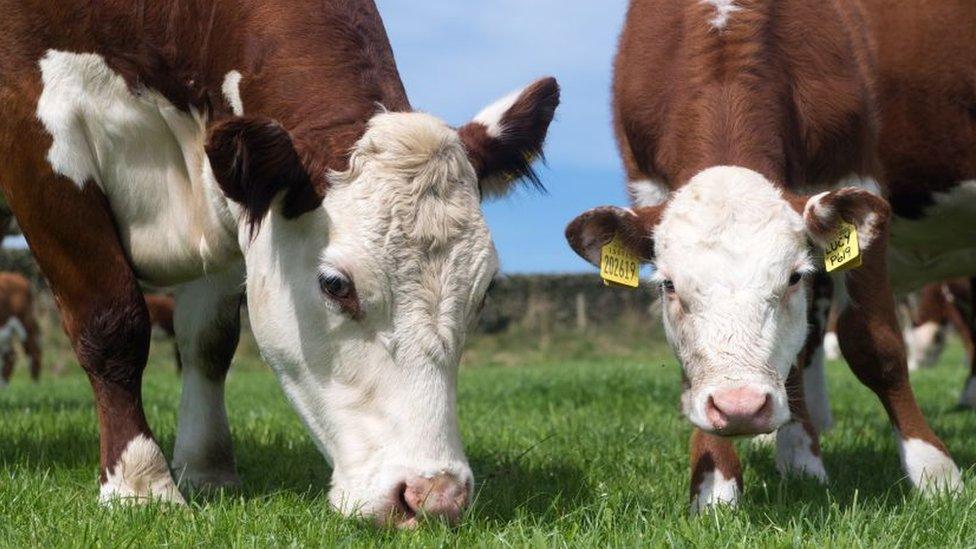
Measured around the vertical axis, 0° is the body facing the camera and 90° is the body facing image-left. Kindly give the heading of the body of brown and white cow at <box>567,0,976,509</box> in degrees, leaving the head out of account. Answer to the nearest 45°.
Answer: approximately 45°

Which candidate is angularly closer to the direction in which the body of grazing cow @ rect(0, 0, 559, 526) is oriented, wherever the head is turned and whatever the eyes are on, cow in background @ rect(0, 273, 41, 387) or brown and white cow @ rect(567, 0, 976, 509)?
the brown and white cow

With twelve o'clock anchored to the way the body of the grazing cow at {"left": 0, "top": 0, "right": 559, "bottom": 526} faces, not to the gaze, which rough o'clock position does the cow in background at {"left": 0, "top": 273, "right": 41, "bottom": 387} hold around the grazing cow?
The cow in background is roughly at 7 o'clock from the grazing cow.

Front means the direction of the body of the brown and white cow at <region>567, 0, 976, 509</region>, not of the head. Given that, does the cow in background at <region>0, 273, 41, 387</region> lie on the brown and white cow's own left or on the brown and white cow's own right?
on the brown and white cow's own right

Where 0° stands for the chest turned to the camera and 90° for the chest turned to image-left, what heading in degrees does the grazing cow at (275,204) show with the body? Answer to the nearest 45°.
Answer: approximately 315°
